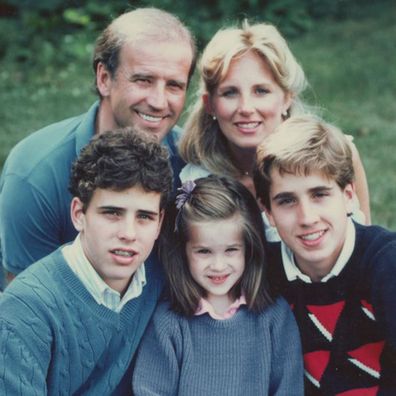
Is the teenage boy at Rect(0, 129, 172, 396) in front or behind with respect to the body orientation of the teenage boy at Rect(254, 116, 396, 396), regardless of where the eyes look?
in front

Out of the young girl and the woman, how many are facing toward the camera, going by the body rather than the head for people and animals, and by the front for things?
2

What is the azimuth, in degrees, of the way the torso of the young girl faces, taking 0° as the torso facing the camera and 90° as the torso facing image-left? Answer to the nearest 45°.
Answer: approximately 0°

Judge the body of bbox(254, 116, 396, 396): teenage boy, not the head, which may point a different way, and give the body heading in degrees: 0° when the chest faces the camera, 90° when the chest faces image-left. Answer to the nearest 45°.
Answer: approximately 45°

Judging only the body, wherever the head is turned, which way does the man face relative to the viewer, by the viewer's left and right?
facing the viewer and to the right of the viewer

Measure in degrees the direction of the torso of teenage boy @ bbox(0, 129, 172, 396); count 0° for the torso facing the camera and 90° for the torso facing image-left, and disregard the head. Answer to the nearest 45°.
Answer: approximately 315°

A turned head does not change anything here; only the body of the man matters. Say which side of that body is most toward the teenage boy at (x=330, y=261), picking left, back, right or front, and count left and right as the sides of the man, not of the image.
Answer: front
